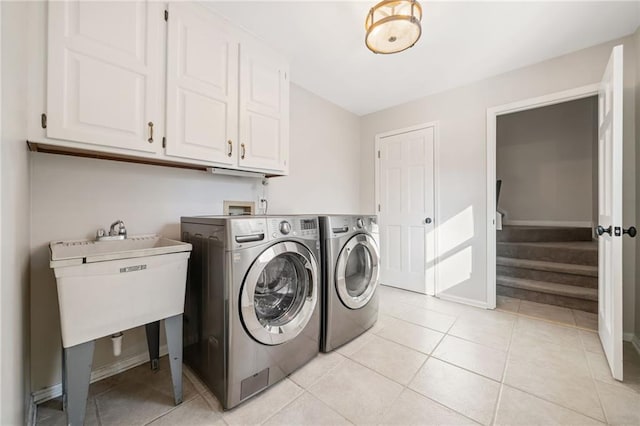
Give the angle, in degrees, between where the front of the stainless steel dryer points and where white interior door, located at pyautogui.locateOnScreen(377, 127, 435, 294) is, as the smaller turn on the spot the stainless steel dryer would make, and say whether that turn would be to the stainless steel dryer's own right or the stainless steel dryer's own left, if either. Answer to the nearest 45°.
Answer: approximately 90° to the stainless steel dryer's own left

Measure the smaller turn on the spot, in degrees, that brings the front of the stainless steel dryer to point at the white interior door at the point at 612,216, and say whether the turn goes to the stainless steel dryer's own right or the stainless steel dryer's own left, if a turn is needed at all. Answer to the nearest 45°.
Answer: approximately 45° to the stainless steel dryer's own left

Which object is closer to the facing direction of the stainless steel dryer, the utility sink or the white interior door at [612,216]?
the white interior door

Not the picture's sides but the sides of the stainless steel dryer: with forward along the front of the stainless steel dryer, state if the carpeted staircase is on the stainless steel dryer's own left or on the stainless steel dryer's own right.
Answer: on the stainless steel dryer's own left

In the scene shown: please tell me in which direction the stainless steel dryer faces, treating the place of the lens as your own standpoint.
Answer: facing the viewer and to the right of the viewer

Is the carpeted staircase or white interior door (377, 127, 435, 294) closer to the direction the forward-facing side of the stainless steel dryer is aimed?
the carpeted staircase

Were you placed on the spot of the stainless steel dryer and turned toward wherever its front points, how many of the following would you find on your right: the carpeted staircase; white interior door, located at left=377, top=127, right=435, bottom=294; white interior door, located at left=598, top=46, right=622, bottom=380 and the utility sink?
1

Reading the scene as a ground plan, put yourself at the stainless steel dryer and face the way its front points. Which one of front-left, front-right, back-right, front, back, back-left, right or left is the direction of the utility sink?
right

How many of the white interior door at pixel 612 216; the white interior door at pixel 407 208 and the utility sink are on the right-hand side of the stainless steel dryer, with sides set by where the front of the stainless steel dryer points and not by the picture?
1

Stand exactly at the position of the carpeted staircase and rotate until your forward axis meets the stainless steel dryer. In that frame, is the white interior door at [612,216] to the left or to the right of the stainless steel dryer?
left
